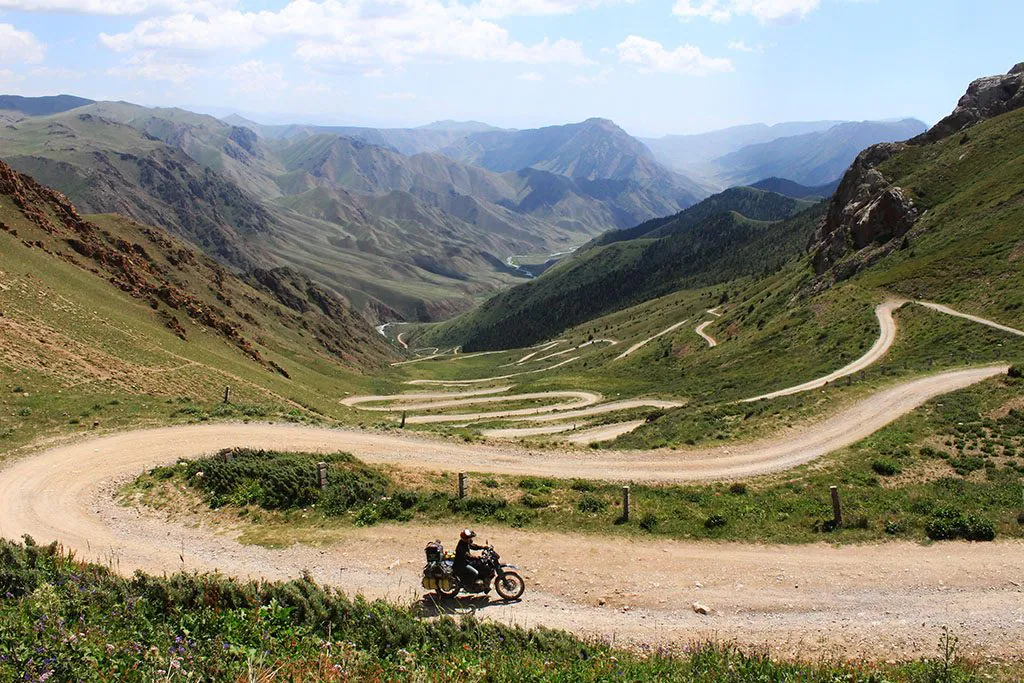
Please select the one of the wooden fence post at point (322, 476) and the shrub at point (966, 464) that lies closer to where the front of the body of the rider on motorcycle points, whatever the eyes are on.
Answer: the shrub

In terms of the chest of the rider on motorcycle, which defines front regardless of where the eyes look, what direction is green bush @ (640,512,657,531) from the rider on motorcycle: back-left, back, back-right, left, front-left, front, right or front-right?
front-left

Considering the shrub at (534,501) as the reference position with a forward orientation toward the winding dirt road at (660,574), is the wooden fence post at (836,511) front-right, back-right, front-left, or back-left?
front-left

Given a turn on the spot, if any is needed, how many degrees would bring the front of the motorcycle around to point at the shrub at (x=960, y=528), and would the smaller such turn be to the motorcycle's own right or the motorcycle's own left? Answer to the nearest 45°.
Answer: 0° — it already faces it

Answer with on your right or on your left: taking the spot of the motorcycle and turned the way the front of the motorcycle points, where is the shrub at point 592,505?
on your left

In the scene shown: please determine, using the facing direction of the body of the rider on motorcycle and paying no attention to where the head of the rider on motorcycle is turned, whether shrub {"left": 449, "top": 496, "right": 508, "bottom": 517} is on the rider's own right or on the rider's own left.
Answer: on the rider's own left

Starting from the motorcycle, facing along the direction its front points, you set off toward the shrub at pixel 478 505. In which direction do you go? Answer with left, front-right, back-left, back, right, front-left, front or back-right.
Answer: left

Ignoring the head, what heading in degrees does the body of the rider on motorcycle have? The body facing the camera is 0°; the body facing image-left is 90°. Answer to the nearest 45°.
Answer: approximately 270°

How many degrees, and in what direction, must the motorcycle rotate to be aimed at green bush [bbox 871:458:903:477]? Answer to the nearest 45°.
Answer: approximately 45° to its left

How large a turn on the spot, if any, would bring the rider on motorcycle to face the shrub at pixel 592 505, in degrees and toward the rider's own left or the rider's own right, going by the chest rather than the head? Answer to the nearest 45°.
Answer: approximately 45° to the rider's own left

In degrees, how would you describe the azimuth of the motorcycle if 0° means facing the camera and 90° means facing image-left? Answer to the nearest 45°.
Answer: approximately 270°
